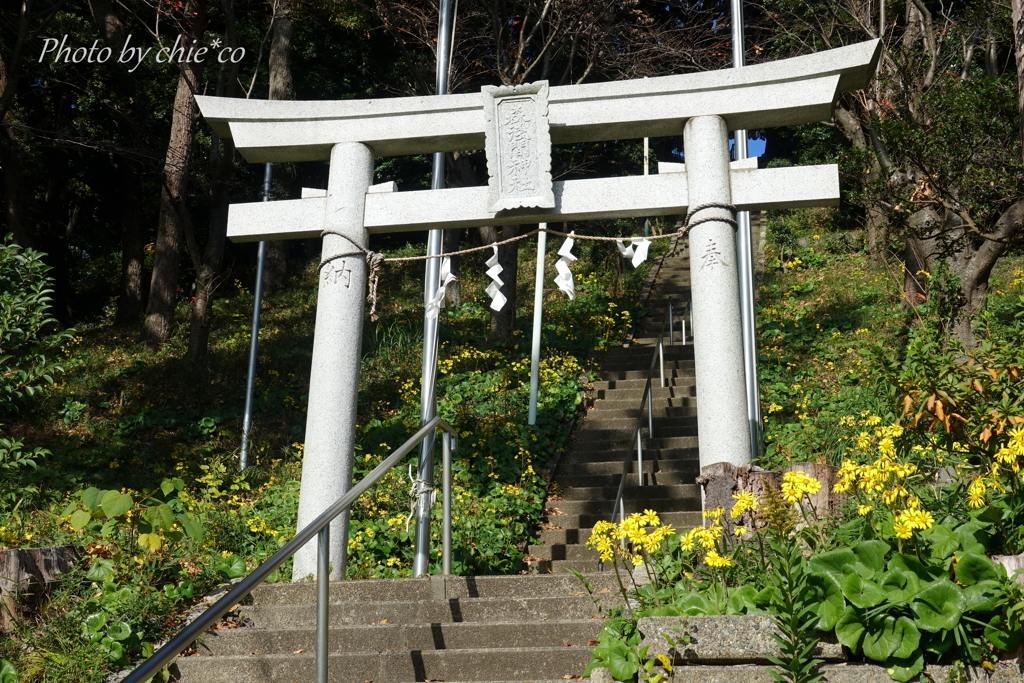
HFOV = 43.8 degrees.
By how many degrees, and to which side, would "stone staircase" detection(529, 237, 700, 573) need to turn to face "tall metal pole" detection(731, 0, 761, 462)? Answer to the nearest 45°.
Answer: approximately 45° to its left

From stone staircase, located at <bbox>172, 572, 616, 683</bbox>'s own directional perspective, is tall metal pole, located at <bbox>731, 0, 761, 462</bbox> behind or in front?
behind

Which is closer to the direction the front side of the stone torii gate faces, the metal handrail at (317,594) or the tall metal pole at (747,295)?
the metal handrail

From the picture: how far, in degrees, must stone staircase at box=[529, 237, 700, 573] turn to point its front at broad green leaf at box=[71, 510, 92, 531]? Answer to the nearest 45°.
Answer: approximately 45° to its right

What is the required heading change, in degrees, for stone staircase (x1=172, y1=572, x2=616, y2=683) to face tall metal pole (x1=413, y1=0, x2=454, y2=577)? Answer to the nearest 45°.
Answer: approximately 180°

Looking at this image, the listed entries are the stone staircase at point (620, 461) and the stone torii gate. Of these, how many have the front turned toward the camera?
2

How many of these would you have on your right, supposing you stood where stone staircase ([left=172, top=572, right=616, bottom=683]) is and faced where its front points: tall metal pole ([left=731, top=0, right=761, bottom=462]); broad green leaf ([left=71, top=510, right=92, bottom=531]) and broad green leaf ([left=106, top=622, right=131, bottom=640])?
2

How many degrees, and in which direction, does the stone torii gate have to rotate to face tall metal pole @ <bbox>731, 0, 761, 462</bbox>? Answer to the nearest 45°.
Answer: approximately 135° to its left

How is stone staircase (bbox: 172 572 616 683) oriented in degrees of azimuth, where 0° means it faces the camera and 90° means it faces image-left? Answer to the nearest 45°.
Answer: approximately 0°
